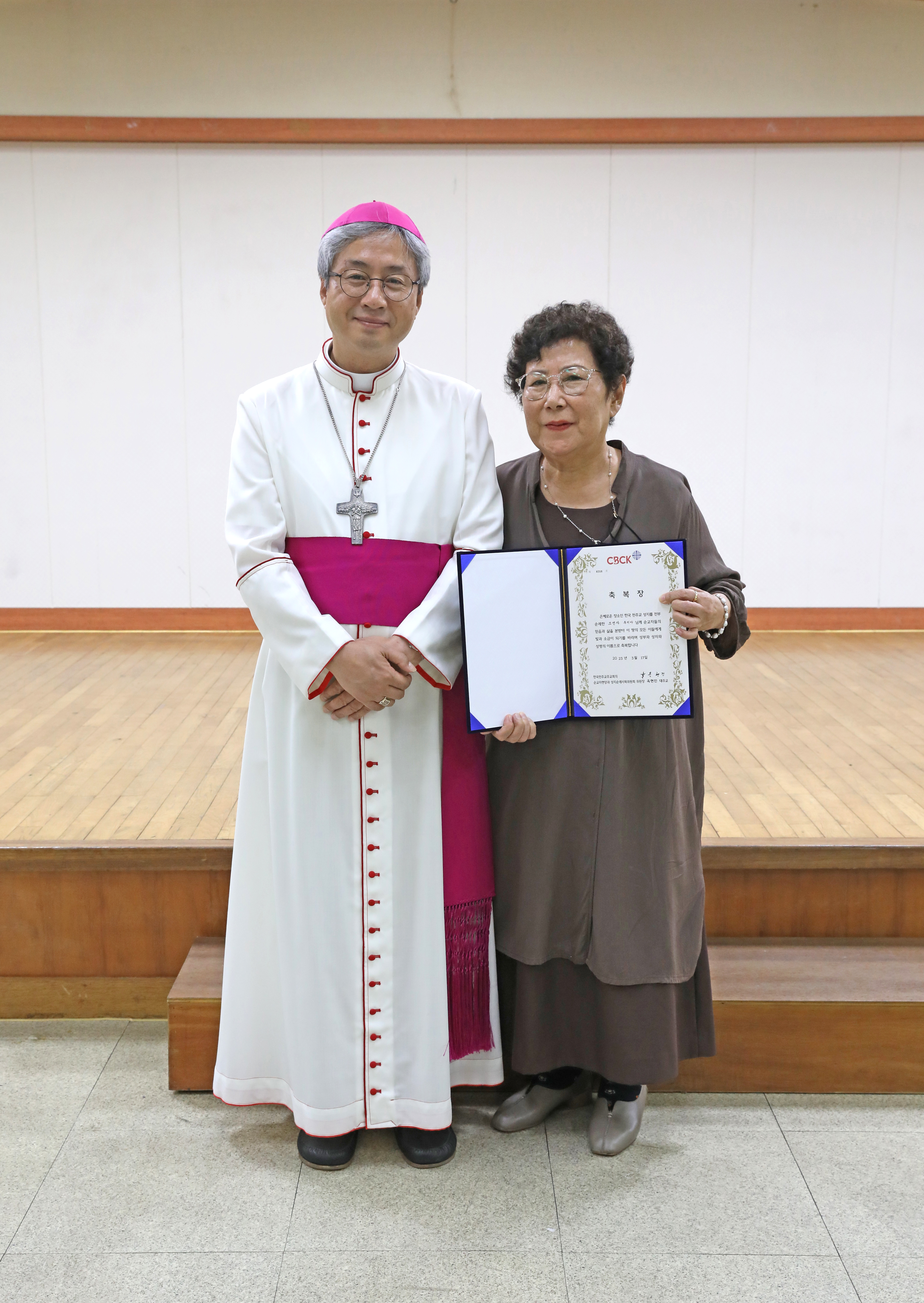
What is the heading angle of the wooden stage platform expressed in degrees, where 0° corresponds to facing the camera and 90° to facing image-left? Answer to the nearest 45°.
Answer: approximately 0°
